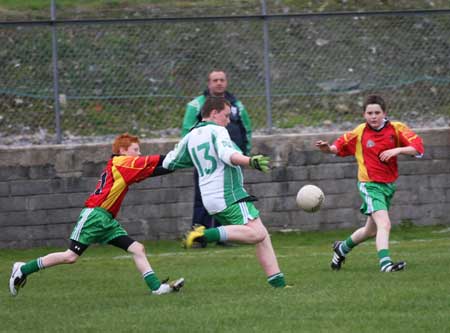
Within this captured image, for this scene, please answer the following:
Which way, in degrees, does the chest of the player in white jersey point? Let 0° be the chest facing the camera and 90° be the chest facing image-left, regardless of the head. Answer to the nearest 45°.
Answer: approximately 225°

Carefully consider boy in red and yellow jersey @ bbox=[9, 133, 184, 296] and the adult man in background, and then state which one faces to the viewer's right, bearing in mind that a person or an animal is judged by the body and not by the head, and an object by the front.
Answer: the boy in red and yellow jersey

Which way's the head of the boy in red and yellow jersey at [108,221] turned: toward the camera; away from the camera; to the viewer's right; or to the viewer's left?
to the viewer's right

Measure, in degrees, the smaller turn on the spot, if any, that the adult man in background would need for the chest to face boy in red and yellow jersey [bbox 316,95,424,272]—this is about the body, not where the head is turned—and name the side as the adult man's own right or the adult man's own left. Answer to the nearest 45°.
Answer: approximately 45° to the adult man's own left

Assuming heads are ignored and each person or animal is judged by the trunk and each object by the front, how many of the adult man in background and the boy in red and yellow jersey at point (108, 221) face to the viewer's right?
1

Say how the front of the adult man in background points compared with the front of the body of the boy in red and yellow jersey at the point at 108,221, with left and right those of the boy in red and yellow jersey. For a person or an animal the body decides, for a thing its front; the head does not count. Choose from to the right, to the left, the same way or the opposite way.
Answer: to the right

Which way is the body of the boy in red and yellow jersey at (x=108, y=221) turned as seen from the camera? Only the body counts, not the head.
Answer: to the viewer's right
